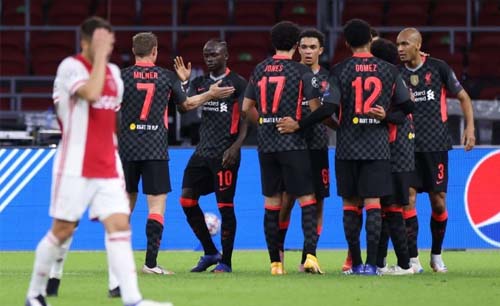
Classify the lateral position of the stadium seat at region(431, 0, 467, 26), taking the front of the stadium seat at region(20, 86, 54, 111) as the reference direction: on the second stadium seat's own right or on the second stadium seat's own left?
on the second stadium seat's own left

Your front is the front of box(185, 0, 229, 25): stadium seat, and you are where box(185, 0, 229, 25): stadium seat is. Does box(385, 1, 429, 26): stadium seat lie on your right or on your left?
on your left

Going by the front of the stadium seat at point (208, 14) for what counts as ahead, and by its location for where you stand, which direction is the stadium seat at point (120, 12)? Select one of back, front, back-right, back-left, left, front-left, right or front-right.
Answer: right

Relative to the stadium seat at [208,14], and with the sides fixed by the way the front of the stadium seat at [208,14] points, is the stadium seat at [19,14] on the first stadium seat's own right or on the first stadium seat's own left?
on the first stadium seat's own right

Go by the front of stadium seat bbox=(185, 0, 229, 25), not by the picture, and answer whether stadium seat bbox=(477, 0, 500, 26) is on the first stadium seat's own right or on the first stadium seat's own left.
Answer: on the first stadium seat's own left

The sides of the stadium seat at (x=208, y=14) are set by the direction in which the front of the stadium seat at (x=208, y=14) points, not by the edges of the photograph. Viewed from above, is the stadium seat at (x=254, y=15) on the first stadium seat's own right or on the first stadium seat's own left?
on the first stadium seat's own left

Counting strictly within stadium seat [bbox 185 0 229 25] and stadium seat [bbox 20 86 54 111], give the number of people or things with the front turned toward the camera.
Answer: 2

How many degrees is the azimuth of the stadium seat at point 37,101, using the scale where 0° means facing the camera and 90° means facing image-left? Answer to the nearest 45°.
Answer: approximately 0°
